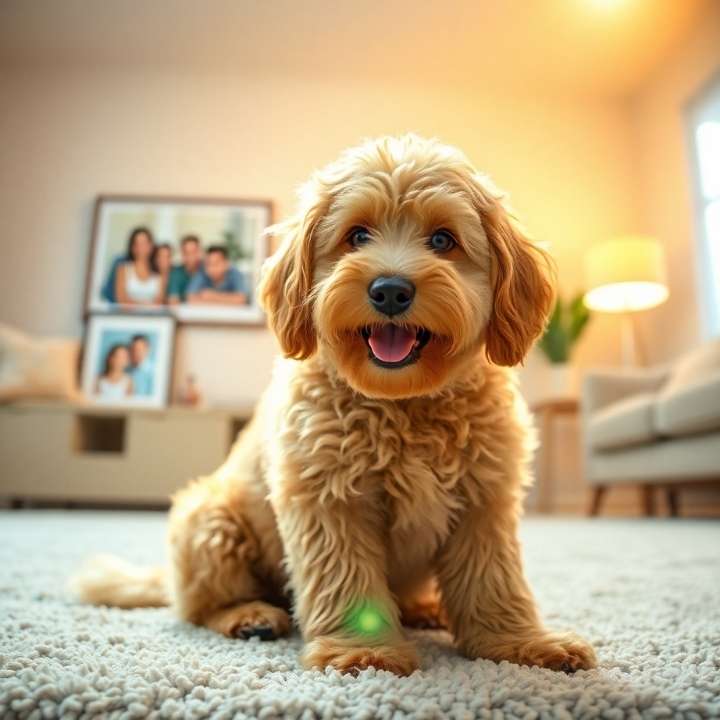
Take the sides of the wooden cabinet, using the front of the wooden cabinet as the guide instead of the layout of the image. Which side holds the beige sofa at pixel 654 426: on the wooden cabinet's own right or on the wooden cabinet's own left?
on the wooden cabinet's own left

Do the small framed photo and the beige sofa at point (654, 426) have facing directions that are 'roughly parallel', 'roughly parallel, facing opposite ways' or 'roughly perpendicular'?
roughly perpendicular

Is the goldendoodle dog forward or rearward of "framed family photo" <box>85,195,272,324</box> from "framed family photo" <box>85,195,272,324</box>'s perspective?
forward

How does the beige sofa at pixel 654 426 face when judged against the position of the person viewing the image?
facing the viewer and to the left of the viewer

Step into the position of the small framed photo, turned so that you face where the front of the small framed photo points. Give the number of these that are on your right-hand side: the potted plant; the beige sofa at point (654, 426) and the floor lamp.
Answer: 0

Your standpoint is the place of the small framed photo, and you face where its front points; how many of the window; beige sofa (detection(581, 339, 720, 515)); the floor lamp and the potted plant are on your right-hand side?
0

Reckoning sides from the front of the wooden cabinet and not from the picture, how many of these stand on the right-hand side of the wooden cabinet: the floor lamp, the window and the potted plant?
0

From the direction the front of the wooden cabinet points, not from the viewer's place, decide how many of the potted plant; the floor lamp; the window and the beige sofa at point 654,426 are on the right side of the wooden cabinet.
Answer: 0

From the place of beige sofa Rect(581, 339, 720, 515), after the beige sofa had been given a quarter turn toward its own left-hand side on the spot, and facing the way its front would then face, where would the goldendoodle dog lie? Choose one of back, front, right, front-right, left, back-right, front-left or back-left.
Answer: front-right

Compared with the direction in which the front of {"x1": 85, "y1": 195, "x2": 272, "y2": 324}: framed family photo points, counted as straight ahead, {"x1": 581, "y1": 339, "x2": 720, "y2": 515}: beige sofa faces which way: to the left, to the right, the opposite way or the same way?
to the right

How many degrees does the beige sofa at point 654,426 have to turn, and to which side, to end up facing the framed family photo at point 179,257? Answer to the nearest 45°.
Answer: approximately 45° to its right

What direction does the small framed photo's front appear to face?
toward the camera

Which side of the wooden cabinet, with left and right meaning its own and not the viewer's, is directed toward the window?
left

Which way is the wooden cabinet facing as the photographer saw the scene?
facing the viewer

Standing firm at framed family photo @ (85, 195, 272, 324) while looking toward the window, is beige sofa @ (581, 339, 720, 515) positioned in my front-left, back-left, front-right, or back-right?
front-right
